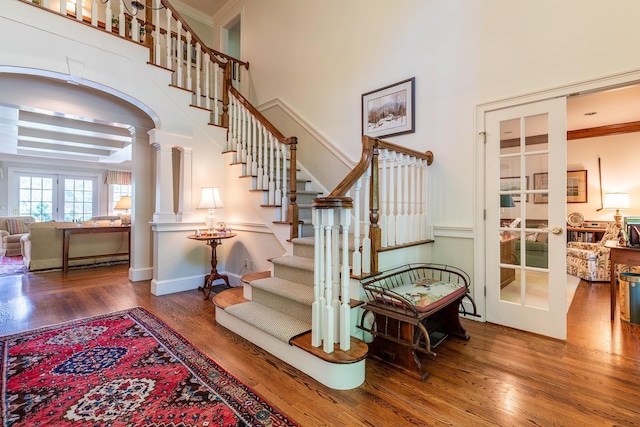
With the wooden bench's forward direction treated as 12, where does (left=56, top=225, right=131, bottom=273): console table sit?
The console table is roughly at 5 o'clock from the wooden bench.

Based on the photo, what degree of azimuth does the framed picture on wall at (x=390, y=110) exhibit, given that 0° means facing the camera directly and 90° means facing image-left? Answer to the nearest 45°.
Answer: approximately 45°

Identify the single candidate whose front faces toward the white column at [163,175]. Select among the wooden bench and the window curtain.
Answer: the window curtain

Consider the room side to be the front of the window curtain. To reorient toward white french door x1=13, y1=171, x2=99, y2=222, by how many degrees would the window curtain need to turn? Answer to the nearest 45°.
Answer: approximately 90° to its right

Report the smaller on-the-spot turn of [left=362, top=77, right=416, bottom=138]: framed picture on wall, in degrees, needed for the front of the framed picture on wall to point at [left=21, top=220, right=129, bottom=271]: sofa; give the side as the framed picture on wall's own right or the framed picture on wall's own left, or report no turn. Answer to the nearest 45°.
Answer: approximately 45° to the framed picture on wall's own right

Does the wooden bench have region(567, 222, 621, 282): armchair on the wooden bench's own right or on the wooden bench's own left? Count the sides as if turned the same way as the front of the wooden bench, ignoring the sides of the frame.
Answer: on the wooden bench's own left

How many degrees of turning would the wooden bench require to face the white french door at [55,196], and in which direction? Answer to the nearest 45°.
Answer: approximately 135° to its right

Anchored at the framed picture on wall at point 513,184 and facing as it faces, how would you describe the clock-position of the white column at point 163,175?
The white column is roughly at 1 o'clock from the framed picture on wall.

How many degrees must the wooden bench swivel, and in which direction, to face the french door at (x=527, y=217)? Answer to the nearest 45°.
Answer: approximately 90° to its left
